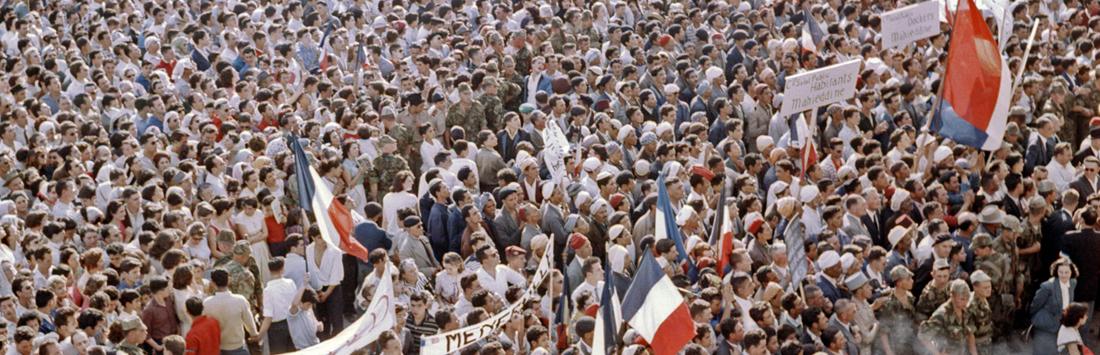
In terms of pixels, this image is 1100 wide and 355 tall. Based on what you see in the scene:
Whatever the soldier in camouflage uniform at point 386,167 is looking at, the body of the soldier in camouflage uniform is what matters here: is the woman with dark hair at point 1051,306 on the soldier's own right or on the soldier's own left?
on the soldier's own left

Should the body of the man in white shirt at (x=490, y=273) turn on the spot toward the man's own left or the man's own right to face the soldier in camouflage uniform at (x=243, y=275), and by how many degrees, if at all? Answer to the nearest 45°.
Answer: approximately 135° to the man's own right

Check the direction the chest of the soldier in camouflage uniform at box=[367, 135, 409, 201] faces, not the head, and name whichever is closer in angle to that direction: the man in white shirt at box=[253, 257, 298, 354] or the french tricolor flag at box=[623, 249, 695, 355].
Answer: the man in white shirt

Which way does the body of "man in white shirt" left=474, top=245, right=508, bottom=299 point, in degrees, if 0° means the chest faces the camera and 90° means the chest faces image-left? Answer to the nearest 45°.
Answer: approximately 315°

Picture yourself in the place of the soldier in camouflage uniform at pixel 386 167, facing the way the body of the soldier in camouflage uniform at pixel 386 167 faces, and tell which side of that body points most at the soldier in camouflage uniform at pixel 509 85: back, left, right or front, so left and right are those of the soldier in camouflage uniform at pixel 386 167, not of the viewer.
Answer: back

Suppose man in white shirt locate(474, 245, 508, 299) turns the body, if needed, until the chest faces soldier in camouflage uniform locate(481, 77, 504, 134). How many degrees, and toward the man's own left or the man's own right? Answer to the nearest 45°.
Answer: approximately 135° to the man's own left
